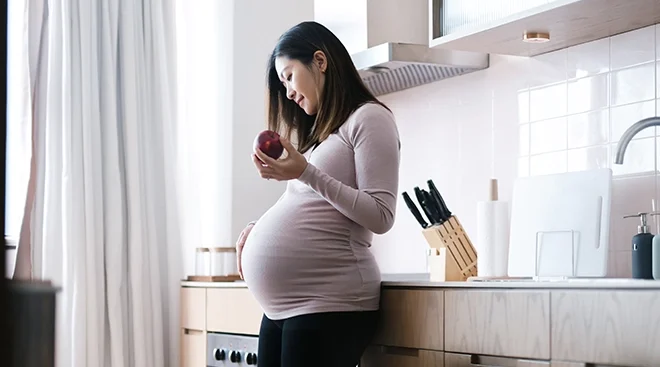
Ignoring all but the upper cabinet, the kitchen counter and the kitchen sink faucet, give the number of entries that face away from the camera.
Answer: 0

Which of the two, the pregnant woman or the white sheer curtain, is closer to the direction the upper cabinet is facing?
the pregnant woman

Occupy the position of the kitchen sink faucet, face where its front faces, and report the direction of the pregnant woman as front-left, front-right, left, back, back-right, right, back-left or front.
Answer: front-left

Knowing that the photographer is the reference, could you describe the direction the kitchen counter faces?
facing the viewer and to the left of the viewer

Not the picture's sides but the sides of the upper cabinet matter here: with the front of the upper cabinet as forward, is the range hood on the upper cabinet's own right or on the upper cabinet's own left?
on the upper cabinet's own right

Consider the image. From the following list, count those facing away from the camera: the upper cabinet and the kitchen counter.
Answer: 0

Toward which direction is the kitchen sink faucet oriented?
to the viewer's left

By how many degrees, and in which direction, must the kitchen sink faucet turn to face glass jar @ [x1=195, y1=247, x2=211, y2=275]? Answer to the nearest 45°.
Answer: approximately 45° to its right

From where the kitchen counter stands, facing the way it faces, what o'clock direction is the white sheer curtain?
The white sheer curtain is roughly at 3 o'clock from the kitchen counter.
